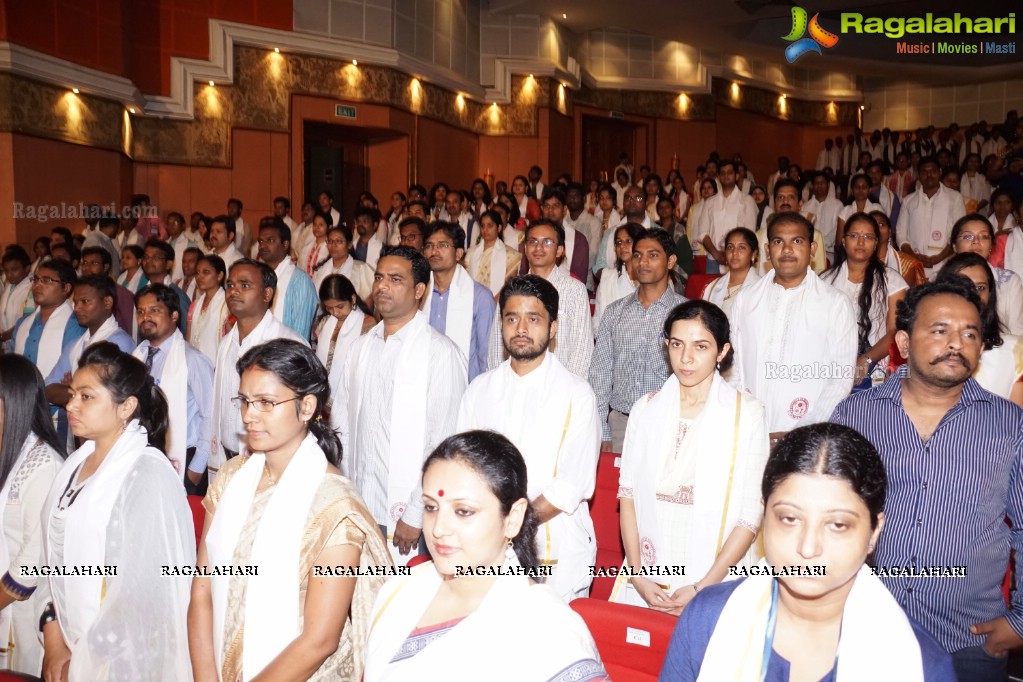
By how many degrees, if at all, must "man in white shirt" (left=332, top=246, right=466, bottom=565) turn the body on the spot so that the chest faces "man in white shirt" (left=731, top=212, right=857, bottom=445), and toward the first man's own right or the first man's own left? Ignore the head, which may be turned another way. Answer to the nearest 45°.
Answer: approximately 135° to the first man's own left

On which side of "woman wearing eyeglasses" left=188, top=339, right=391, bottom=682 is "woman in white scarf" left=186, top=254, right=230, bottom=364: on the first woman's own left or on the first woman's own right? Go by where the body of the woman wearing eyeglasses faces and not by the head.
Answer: on the first woman's own right

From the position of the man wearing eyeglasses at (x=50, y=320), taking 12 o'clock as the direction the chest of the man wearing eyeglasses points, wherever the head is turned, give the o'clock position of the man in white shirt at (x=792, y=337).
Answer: The man in white shirt is roughly at 9 o'clock from the man wearing eyeglasses.

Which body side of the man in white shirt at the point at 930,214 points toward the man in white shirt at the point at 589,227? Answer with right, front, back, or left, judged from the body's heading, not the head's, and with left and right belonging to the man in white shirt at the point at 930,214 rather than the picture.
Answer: right

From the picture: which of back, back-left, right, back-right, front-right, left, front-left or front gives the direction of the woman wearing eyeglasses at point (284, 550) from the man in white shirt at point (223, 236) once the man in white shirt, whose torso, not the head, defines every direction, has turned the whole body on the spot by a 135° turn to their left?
right

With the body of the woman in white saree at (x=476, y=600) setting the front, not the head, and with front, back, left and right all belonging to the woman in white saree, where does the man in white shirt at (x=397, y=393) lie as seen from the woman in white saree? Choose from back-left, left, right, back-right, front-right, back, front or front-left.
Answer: back-right

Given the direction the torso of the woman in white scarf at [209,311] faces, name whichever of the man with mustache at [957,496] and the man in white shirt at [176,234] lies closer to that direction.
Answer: the man with mustache

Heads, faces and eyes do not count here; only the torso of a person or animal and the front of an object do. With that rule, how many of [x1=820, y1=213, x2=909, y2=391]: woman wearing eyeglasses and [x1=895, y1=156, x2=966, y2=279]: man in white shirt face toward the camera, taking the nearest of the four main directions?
2
